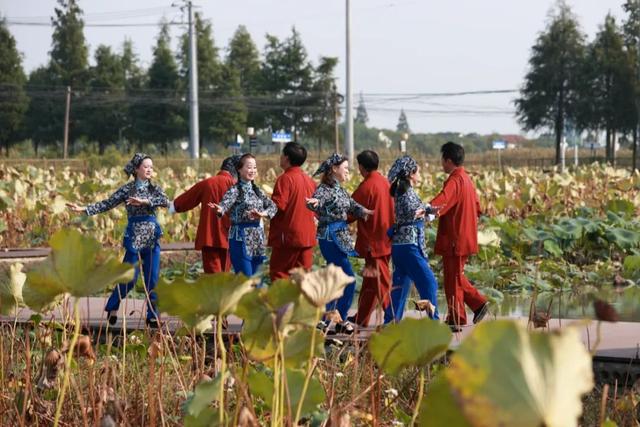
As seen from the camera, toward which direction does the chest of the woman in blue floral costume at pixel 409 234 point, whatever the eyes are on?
to the viewer's right

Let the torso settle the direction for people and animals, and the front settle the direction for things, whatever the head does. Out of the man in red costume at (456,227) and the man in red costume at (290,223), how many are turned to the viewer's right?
0

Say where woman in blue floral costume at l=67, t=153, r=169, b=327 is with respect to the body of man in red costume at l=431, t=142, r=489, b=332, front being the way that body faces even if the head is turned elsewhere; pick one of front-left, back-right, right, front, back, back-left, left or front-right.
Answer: front-left

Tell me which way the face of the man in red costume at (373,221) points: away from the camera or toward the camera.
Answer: away from the camera

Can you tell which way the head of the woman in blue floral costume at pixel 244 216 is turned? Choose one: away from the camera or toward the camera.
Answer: toward the camera

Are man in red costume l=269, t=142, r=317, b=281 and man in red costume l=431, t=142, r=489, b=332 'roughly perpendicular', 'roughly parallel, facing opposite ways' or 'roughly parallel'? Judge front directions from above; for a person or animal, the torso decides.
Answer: roughly parallel

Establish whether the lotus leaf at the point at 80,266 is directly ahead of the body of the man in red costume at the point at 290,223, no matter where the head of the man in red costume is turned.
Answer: no

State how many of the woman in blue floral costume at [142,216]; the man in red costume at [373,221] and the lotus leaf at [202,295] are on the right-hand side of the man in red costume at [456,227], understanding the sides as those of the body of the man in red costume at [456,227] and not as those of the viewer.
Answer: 0

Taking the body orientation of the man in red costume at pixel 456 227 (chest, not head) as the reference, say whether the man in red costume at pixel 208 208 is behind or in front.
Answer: in front

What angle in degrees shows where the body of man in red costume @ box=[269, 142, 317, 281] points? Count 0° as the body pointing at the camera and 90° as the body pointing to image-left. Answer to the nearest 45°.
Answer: approximately 135°

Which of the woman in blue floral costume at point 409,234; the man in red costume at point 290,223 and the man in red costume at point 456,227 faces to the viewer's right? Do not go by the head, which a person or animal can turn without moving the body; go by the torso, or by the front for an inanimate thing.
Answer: the woman in blue floral costume

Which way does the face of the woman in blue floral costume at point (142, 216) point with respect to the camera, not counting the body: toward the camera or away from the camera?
toward the camera

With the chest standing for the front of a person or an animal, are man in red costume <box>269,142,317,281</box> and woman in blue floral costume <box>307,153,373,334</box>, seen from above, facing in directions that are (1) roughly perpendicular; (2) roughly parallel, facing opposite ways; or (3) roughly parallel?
roughly parallel, facing opposite ways
